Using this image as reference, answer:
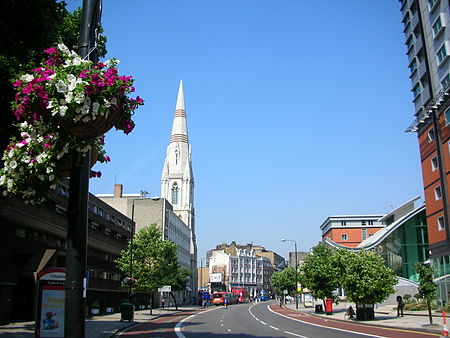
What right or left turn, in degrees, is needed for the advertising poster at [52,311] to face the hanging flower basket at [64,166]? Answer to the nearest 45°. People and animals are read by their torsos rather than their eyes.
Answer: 0° — it already faces it

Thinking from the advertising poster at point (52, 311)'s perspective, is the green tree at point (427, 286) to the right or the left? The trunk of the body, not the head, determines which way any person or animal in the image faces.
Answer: on its left

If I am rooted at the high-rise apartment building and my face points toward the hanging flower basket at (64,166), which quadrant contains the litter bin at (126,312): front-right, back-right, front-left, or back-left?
front-right

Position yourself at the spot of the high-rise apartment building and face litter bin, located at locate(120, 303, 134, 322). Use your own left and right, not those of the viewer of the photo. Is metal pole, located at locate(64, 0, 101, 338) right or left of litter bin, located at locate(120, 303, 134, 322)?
left

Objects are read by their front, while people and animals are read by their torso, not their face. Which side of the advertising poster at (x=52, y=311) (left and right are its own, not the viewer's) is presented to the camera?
front

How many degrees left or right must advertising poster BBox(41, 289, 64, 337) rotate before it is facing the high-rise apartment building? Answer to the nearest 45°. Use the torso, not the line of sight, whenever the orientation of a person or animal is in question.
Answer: approximately 135° to its left
